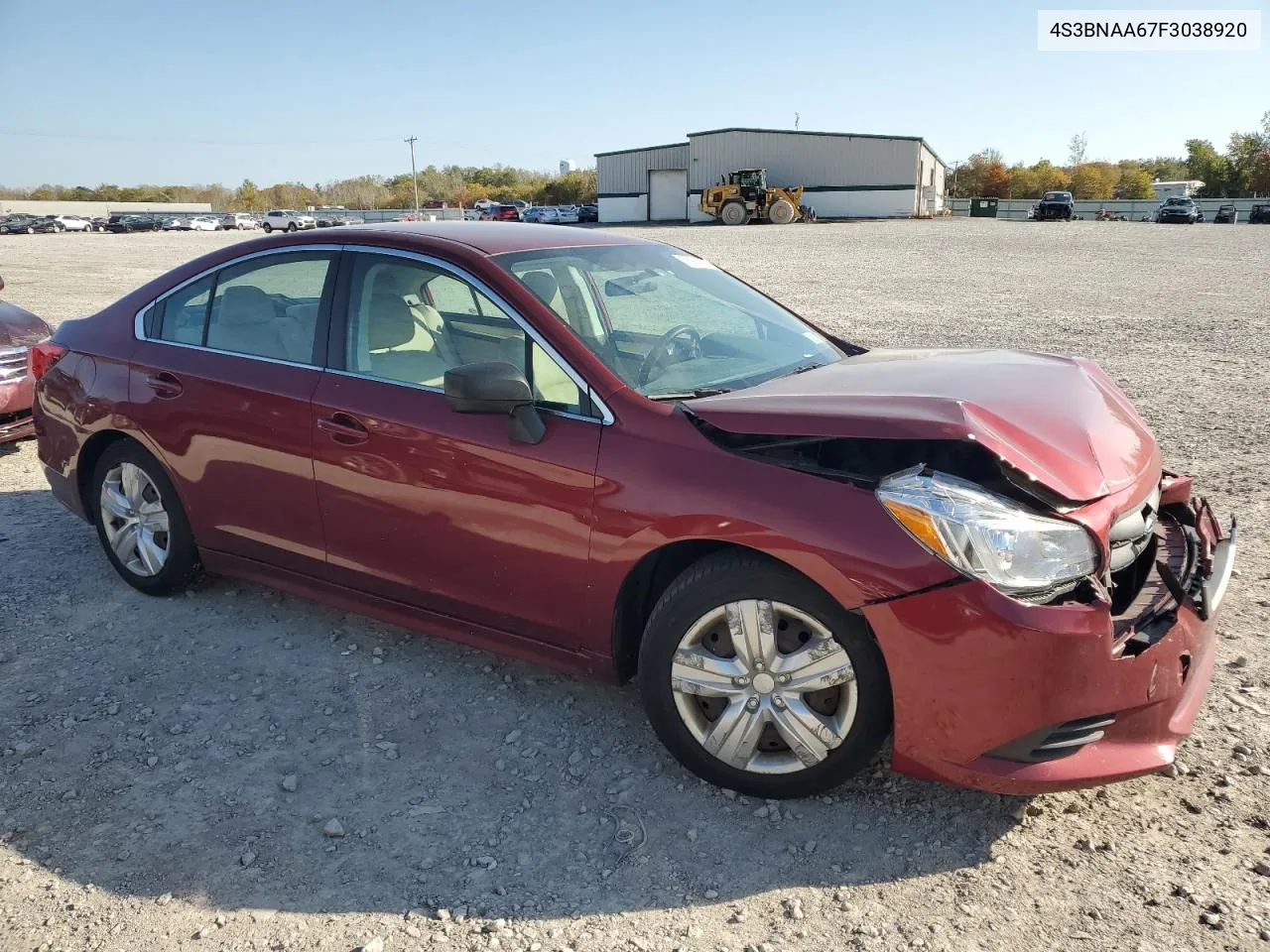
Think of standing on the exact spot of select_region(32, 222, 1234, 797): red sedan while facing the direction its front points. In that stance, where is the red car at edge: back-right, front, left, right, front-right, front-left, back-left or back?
back

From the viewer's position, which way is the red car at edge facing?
facing the viewer and to the right of the viewer

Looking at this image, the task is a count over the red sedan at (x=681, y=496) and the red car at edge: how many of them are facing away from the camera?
0

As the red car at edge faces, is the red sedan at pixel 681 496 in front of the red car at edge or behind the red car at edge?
in front

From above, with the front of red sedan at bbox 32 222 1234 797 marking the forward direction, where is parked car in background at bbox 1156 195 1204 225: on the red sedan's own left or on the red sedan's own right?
on the red sedan's own left

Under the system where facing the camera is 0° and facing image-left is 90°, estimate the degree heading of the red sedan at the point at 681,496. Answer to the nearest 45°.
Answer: approximately 315°

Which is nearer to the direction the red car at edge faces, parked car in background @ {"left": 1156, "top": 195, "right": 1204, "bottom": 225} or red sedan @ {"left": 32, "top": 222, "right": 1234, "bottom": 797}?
the red sedan
